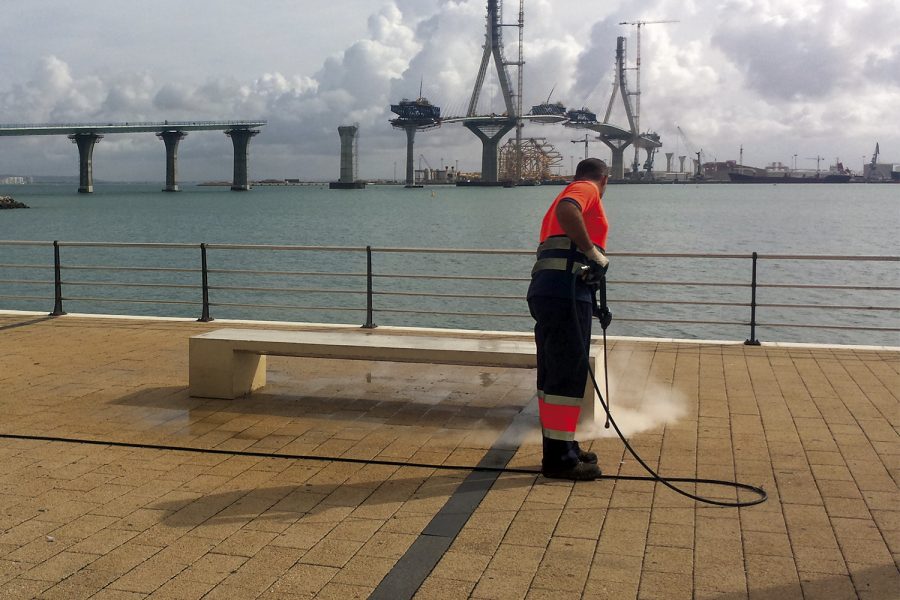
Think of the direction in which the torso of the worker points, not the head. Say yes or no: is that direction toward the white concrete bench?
no
